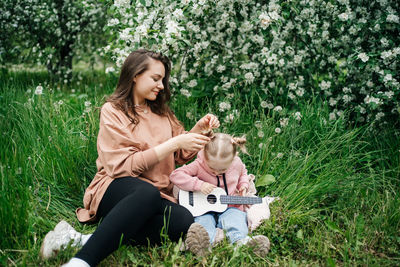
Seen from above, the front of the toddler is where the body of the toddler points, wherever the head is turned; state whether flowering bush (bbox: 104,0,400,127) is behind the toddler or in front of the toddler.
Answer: behind

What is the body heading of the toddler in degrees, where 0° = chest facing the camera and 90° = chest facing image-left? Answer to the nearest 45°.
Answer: approximately 0°

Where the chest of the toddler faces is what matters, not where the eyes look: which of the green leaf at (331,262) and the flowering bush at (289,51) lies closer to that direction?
the green leaf

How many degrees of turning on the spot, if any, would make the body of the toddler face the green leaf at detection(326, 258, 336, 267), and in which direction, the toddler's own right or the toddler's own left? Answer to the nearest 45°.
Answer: approximately 45° to the toddler's own left

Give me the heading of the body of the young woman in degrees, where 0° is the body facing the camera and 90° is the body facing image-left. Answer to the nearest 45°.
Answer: approximately 315°

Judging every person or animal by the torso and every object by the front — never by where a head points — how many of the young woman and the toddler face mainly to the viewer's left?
0

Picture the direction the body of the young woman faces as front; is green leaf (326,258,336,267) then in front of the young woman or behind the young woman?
in front
